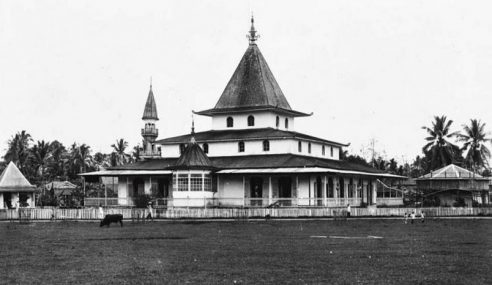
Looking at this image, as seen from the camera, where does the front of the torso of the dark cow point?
to the viewer's left
